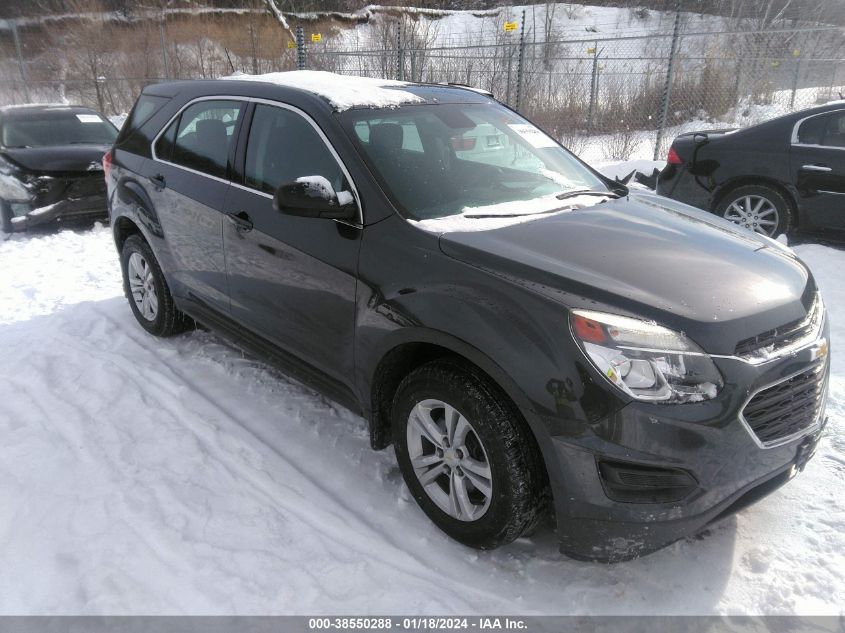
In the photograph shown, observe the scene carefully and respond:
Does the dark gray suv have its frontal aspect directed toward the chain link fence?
no

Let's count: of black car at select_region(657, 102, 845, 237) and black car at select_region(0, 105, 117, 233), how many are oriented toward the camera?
1

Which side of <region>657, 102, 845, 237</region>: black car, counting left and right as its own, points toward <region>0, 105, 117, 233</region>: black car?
back

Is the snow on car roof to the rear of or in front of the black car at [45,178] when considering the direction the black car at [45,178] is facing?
in front

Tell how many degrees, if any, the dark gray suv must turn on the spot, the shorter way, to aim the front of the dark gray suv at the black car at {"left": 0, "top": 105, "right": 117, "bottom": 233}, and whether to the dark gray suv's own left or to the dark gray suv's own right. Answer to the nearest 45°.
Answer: approximately 180°

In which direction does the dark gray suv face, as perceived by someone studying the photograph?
facing the viewer and to the right of the viewer

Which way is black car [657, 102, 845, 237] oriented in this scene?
to the viewer's right

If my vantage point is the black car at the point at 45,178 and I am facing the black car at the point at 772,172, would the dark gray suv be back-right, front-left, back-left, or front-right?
front-right

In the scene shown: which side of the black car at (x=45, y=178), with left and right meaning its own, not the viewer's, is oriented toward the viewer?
front

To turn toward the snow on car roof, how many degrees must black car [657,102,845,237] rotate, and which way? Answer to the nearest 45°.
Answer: approximately 135° to its right

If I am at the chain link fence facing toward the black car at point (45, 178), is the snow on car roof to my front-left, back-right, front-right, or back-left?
front-left

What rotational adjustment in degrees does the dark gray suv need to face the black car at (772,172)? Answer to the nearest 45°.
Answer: approximately 90° to its left

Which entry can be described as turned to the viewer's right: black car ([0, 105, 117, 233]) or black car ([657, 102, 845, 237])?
black car ([657, 102, 845, 237])

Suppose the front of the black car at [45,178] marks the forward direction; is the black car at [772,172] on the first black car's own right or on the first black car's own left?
on the first black car's own left

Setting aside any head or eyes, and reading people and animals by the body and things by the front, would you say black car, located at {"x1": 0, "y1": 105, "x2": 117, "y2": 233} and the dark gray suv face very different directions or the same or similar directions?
same or similar directions
